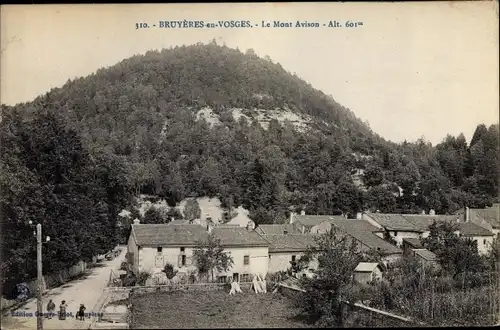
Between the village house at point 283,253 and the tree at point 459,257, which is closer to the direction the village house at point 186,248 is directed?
the tree

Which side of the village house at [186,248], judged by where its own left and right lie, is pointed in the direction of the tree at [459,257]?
left

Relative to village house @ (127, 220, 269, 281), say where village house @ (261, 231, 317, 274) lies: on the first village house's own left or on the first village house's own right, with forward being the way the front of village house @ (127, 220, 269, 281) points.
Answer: on the first village house's own left

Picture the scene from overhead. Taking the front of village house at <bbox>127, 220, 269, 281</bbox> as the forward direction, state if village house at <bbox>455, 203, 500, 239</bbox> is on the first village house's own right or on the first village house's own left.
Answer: on the first village house's own left

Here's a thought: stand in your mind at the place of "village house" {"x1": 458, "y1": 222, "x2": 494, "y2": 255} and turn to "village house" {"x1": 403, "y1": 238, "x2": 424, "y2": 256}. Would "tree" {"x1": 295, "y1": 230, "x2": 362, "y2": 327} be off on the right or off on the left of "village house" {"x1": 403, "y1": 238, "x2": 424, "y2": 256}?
left

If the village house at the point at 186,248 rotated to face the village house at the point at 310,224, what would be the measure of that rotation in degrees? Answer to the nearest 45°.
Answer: approximately 135° to its left

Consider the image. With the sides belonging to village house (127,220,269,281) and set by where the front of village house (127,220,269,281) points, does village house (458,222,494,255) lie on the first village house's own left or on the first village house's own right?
on the first village house's own left

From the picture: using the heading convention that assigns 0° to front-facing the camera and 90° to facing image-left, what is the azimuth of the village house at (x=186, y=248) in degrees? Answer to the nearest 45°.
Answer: approximately 0°
